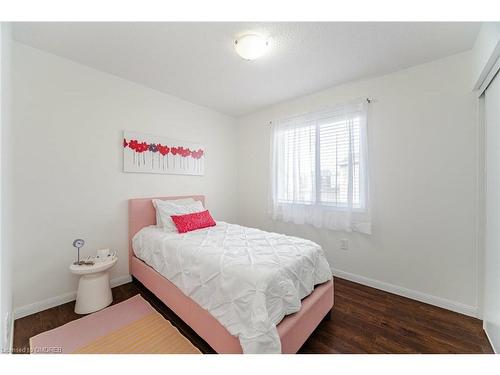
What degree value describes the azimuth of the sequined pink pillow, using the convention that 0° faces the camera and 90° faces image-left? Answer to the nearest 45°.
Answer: approximately 315°

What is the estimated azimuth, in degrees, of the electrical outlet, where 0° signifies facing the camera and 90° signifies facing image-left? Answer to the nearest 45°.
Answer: approximately 0°

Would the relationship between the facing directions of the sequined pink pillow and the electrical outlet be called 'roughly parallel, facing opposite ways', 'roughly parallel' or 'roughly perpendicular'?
roughly perpendicular

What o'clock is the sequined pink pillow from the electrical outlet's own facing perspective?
The sequined pink pillow is roughly at 2 o'clock from the electrical outlet.

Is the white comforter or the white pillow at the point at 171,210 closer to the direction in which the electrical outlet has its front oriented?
the white comforter

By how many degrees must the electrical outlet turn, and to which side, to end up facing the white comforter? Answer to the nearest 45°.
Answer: approximately 45° to its right

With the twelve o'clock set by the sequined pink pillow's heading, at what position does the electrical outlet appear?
The electrical outlet is roughly at 11 o'clock from the sequined pink pillow.

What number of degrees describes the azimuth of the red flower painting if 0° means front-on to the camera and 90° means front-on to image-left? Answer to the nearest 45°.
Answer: approximately 315°
